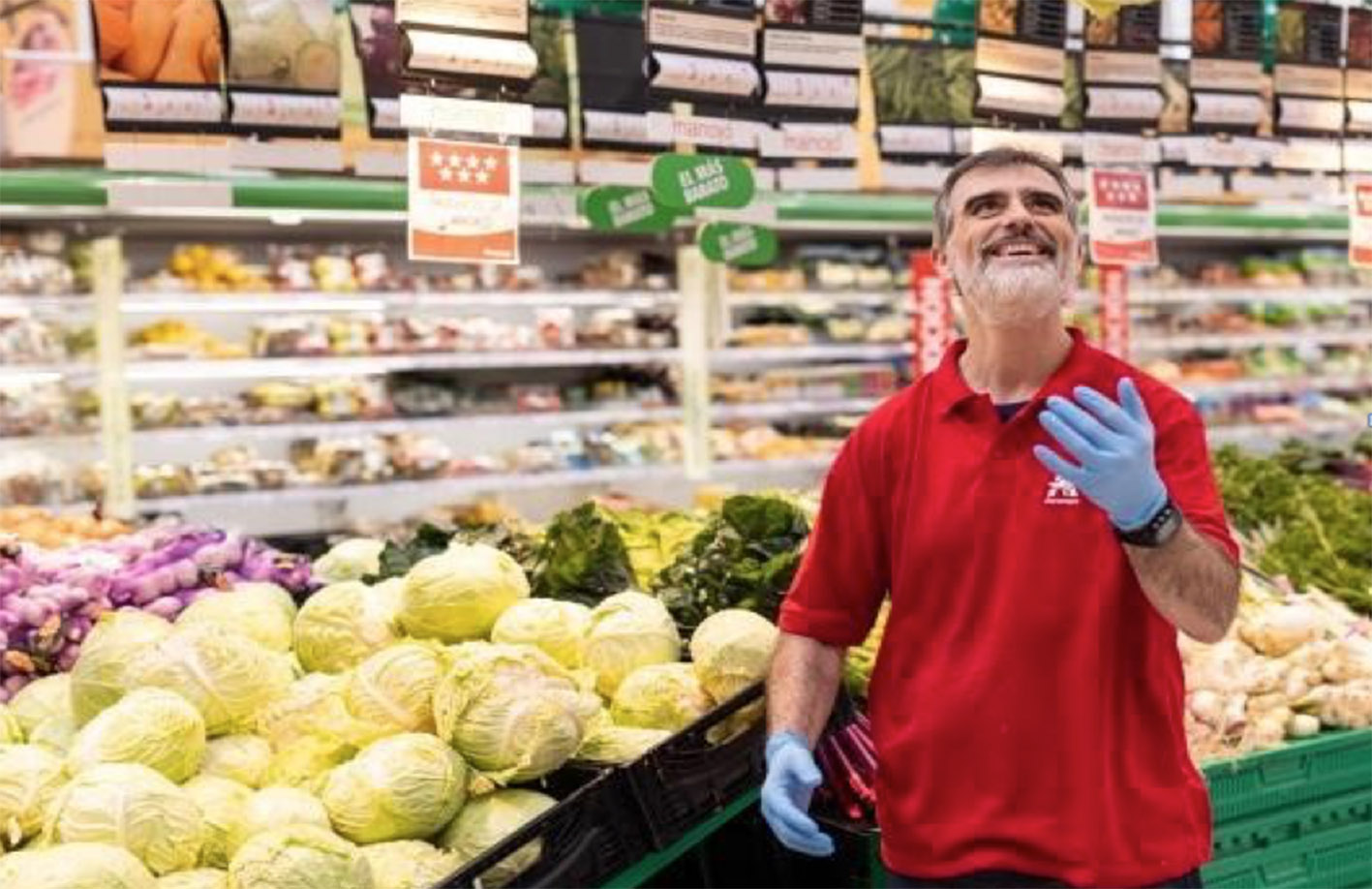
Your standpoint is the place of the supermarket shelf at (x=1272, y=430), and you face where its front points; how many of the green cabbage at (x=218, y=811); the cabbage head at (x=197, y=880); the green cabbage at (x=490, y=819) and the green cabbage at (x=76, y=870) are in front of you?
4

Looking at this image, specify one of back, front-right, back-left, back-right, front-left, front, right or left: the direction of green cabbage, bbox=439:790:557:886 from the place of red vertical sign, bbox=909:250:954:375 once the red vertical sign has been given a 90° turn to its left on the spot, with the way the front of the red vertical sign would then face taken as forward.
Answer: right

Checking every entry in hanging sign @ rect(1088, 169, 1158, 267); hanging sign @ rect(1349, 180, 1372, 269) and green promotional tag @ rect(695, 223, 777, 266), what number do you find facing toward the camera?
3

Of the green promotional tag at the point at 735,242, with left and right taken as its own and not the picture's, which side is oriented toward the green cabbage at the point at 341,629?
front

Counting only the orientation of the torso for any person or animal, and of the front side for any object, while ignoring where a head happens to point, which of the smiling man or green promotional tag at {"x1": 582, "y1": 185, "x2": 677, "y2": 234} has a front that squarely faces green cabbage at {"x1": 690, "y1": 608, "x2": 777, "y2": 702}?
the green promotional tag

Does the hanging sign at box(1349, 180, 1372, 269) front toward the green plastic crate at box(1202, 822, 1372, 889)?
yes

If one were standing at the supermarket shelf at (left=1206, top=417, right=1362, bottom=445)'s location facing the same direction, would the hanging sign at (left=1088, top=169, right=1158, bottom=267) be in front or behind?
in front

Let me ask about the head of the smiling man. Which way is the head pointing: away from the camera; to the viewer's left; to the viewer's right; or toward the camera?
toward the camera

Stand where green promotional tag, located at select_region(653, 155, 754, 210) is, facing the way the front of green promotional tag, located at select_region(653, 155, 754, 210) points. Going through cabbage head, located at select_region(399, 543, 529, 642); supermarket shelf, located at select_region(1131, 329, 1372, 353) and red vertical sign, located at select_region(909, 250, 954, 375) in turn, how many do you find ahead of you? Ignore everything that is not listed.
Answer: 1

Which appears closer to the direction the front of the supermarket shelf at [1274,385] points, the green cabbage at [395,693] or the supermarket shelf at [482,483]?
the green cabbage

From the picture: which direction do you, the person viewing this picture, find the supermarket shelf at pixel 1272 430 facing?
facing the viewer

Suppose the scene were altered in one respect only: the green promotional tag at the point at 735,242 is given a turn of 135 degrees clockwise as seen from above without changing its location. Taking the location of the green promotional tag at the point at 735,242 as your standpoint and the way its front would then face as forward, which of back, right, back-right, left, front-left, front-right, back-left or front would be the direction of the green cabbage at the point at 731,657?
back-left

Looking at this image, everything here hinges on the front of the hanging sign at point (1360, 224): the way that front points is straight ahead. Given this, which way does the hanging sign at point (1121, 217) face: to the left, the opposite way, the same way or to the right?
the same way

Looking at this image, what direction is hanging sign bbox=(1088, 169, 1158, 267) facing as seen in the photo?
toward the camera
